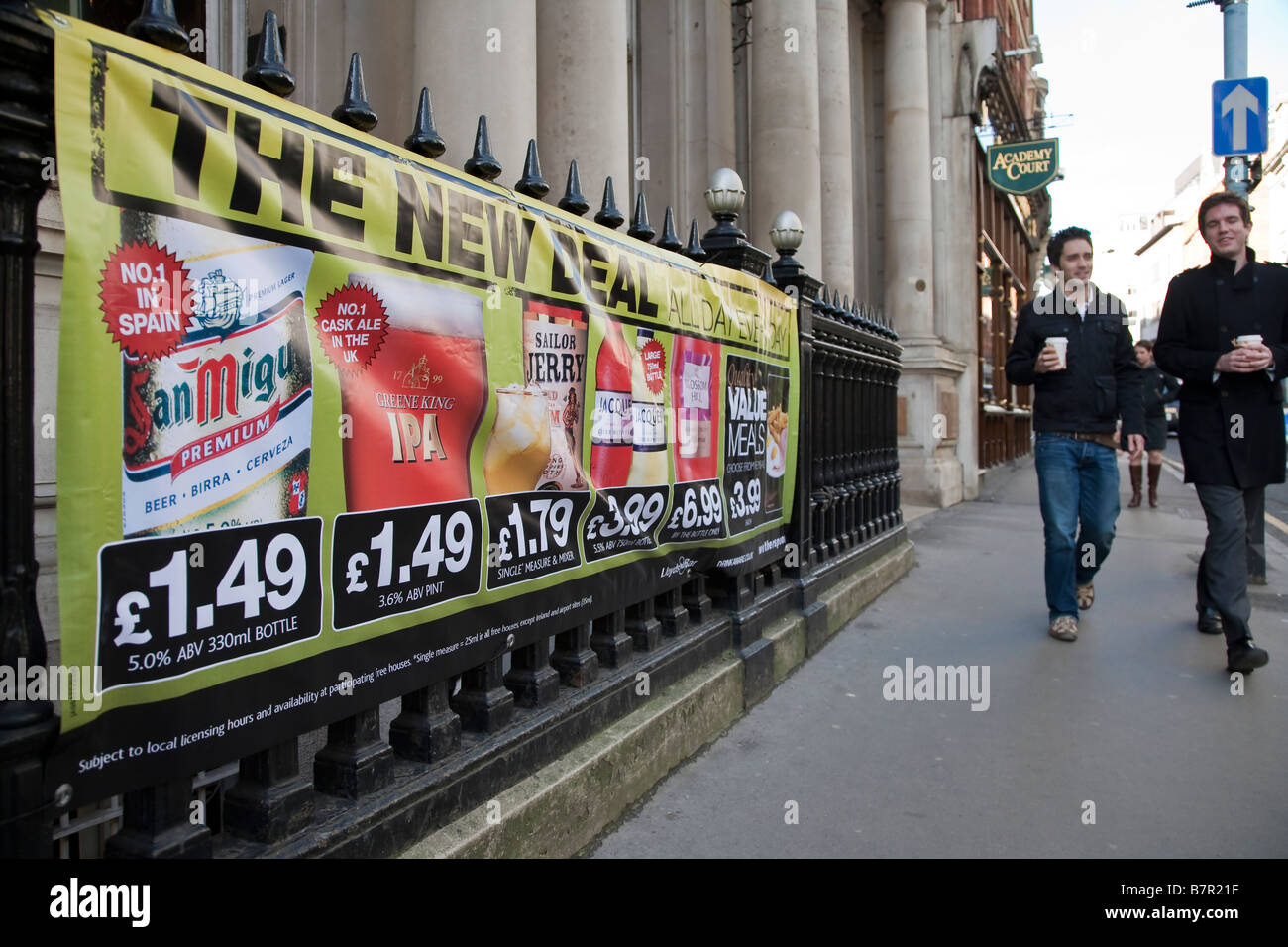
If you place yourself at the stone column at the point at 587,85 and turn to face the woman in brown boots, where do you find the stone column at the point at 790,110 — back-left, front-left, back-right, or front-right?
front-left

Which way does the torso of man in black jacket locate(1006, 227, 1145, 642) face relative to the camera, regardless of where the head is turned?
toward the camera

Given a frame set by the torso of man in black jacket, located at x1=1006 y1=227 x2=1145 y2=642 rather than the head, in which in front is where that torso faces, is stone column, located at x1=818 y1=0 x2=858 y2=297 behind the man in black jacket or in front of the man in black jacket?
behind

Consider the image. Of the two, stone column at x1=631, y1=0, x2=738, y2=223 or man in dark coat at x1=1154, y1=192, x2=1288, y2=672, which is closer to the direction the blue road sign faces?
the man in dark coat

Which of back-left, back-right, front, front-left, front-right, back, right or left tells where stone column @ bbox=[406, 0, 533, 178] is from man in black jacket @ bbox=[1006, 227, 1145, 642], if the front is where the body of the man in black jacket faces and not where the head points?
front-right

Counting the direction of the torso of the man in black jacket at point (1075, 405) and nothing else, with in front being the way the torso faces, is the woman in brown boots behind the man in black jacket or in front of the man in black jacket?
behind

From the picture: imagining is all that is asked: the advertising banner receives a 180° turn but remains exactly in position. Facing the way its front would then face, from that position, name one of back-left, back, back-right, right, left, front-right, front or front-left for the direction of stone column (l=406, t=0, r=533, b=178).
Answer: front-right

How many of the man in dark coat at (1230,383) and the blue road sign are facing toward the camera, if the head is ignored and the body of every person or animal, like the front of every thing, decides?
2

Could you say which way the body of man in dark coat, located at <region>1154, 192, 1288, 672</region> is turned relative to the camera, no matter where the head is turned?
toward the camera

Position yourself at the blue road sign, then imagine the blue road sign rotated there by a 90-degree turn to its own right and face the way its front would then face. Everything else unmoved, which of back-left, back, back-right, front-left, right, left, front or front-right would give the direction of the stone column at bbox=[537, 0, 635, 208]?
front-left

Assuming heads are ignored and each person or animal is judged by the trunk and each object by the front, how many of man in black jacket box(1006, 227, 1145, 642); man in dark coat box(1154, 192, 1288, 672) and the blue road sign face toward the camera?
3

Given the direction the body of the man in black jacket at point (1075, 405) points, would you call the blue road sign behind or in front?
behind

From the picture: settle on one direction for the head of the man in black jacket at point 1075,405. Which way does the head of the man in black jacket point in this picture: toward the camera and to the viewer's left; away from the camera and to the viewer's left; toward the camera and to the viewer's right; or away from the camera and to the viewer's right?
toward the camera and to the viewer's right
